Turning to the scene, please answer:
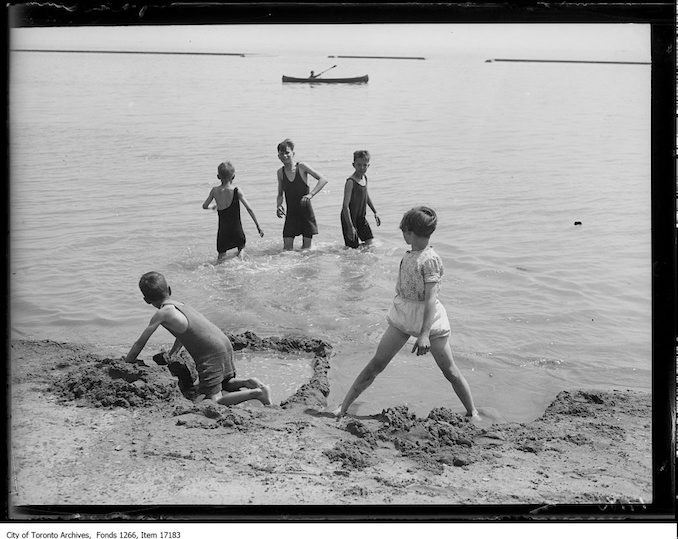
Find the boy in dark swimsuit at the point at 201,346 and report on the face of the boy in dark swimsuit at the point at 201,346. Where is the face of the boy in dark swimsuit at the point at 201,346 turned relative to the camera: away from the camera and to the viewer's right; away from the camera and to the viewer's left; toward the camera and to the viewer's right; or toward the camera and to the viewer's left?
away from the camera and to the viewer's left

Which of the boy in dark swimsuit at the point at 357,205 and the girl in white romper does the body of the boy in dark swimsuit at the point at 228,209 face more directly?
the boy in dark swimsuit

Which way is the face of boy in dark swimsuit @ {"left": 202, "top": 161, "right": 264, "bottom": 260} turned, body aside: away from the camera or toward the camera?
away from the camera

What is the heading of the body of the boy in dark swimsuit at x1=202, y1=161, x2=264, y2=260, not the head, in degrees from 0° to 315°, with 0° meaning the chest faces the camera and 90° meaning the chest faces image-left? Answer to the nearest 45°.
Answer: approximately 180°

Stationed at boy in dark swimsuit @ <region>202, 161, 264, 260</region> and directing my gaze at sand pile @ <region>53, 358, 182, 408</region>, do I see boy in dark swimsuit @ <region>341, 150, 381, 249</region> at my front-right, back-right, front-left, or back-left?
back-left

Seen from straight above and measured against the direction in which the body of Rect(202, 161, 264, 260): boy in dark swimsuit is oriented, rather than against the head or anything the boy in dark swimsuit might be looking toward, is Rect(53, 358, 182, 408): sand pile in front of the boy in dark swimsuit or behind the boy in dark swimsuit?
behind

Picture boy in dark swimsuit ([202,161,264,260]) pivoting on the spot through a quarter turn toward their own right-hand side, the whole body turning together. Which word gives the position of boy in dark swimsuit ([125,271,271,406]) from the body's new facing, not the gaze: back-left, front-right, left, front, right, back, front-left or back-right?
right

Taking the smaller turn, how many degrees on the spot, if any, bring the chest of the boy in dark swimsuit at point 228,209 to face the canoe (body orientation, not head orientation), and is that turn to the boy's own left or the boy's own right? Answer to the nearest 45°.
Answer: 0° — they already face it

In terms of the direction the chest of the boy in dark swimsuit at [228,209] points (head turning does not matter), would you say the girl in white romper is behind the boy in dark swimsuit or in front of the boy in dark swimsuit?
behind
